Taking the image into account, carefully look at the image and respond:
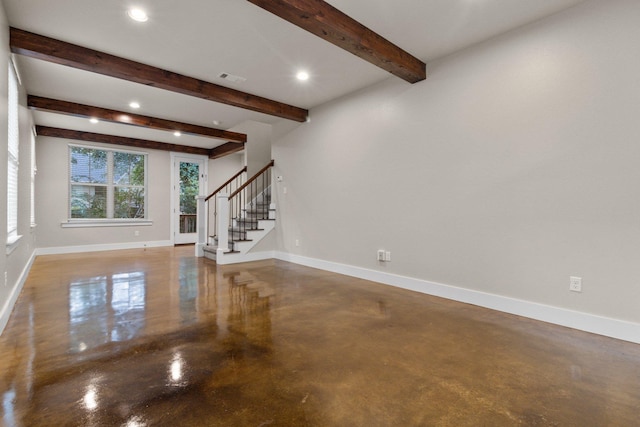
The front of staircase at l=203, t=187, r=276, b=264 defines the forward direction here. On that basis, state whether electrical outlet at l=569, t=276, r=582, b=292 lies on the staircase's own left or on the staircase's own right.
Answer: on the staircase's own left

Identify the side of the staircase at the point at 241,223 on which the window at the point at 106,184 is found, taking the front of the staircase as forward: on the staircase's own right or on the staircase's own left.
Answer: on the staircase's own right

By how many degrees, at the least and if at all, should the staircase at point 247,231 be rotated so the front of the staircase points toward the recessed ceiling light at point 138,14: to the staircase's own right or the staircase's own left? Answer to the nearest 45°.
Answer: approximately 45° to the staircase's own left

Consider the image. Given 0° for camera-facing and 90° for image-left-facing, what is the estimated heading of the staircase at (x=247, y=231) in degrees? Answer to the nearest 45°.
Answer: approximately 45°

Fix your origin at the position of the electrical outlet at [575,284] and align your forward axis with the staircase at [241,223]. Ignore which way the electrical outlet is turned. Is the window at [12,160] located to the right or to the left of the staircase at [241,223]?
left

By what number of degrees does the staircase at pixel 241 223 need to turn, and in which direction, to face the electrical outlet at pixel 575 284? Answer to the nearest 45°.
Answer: approximately 90° to its left

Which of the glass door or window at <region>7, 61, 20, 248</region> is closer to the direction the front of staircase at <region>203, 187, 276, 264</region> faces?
the window
